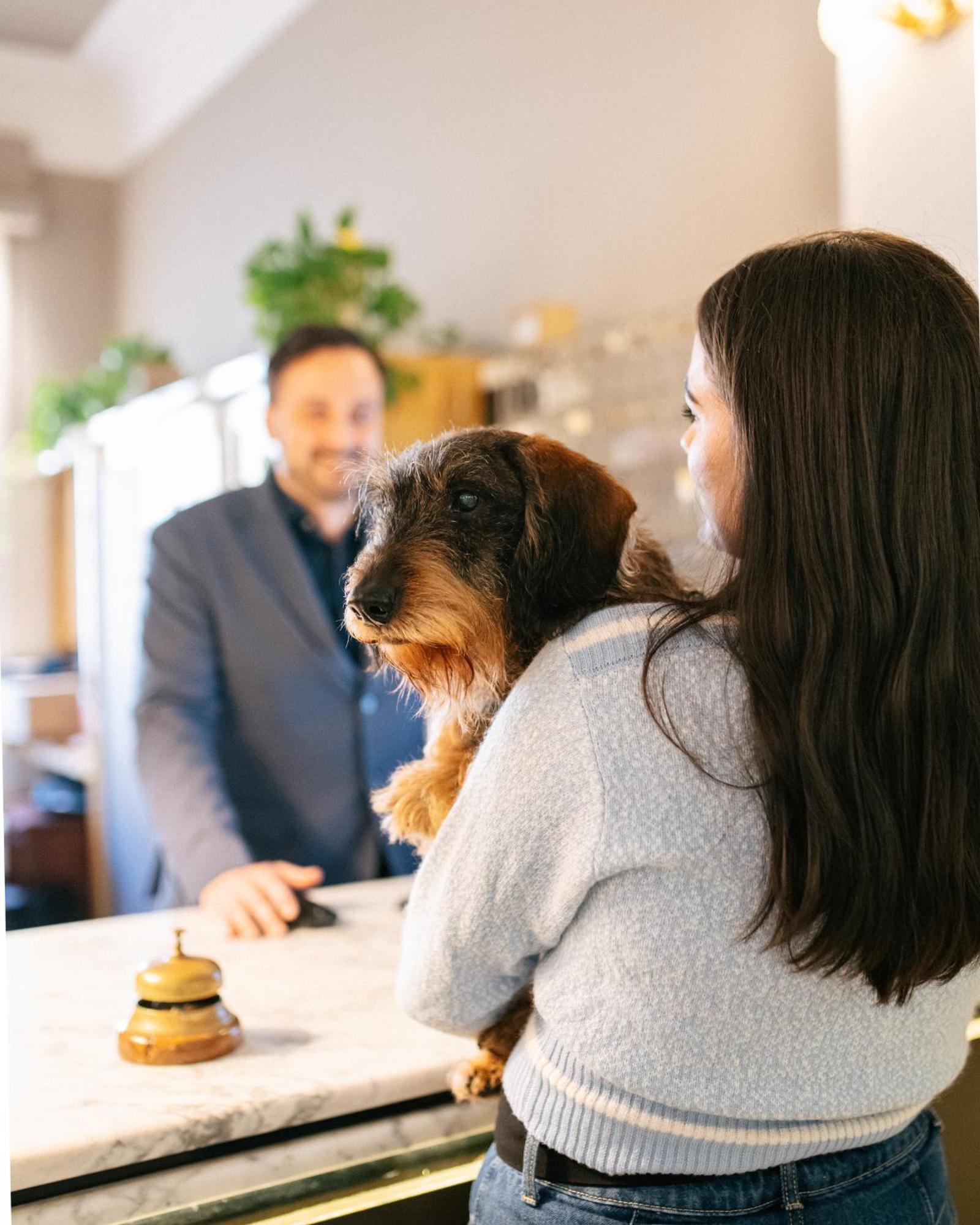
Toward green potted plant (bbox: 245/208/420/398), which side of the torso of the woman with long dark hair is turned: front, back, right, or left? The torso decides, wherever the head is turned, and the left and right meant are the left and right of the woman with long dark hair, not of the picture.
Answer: front

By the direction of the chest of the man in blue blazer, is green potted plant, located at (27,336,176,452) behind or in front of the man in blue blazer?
behind

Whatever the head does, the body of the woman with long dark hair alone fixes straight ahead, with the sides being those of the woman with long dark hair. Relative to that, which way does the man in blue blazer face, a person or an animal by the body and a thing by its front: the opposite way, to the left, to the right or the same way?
the opposite way

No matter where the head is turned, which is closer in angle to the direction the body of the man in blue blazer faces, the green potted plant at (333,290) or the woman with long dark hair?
the woman with long dark hair

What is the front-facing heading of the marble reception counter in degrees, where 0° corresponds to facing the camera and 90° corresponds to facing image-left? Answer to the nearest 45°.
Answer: approximately 315°

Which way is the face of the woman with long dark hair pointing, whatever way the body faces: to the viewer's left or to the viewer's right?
to the viewer's left

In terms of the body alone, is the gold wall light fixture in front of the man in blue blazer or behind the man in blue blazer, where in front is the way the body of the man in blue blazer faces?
in front

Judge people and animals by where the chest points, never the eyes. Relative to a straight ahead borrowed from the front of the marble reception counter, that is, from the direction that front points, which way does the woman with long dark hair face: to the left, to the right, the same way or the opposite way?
the opposite way

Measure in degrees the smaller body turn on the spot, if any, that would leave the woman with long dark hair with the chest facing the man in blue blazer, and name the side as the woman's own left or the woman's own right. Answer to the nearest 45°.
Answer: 0° — they already face them

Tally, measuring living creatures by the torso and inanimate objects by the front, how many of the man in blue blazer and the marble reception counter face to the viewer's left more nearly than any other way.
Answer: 0

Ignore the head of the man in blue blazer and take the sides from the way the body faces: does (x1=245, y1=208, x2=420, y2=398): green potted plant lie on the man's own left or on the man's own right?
on the man's own left

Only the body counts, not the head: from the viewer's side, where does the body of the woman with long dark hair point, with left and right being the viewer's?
facing away from the viewer and to the left of the viewer
